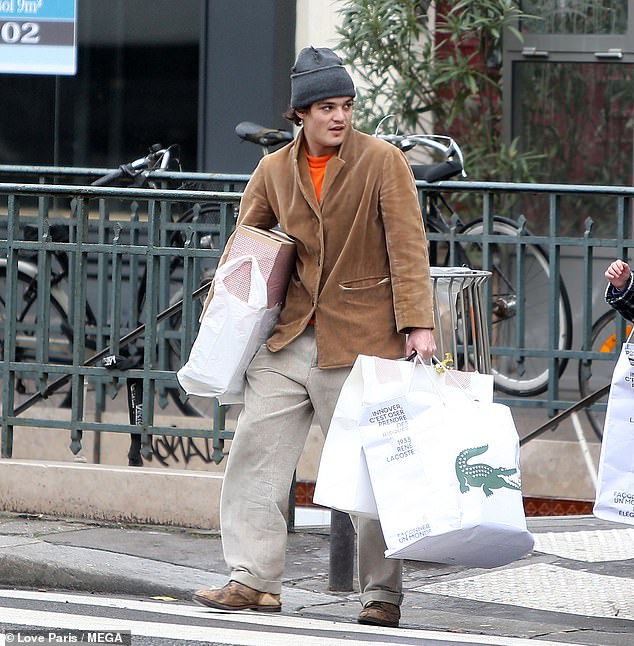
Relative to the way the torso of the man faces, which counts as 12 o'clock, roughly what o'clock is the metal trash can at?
The metal trash can is roughly at 6 o'clock from the man.

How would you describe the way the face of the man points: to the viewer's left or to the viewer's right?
to the viewer's right

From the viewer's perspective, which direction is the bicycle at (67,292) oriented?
to the viewer's right

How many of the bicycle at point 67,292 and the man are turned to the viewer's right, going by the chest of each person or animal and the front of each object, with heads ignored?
1

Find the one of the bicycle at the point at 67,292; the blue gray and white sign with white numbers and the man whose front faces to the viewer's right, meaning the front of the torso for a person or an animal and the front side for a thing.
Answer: the bicycle

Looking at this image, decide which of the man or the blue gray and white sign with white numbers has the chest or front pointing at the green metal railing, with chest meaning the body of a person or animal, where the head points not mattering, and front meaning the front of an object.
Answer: the blue gray and white sign with white numbers

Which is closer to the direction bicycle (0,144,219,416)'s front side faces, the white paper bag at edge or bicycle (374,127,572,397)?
the bicycle

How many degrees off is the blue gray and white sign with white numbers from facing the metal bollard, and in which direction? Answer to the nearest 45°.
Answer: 0° — it already faces it

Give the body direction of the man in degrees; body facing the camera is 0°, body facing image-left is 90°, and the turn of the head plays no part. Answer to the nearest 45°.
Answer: approximately 45°

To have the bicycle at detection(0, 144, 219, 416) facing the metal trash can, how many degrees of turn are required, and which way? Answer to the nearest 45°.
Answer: approximately 45° to its right

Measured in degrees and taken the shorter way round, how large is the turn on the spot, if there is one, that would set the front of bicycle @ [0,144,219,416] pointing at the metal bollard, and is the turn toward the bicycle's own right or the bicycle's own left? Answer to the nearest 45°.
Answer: approximately 45° to the bicycle's own right

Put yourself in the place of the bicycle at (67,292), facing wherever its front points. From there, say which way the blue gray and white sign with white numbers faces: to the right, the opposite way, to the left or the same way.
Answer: to the right
